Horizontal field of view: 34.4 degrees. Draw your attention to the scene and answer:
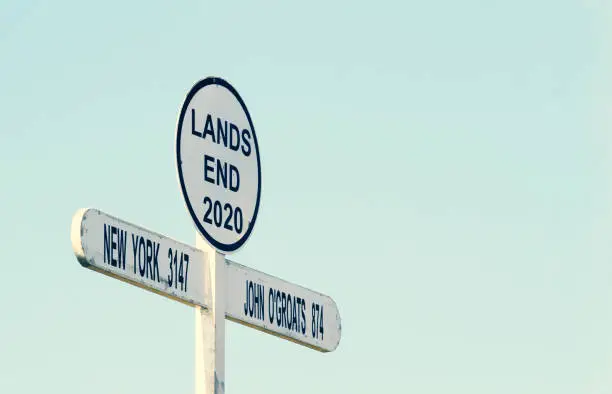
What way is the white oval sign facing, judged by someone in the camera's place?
facing the viewer and to the right of the viewer
